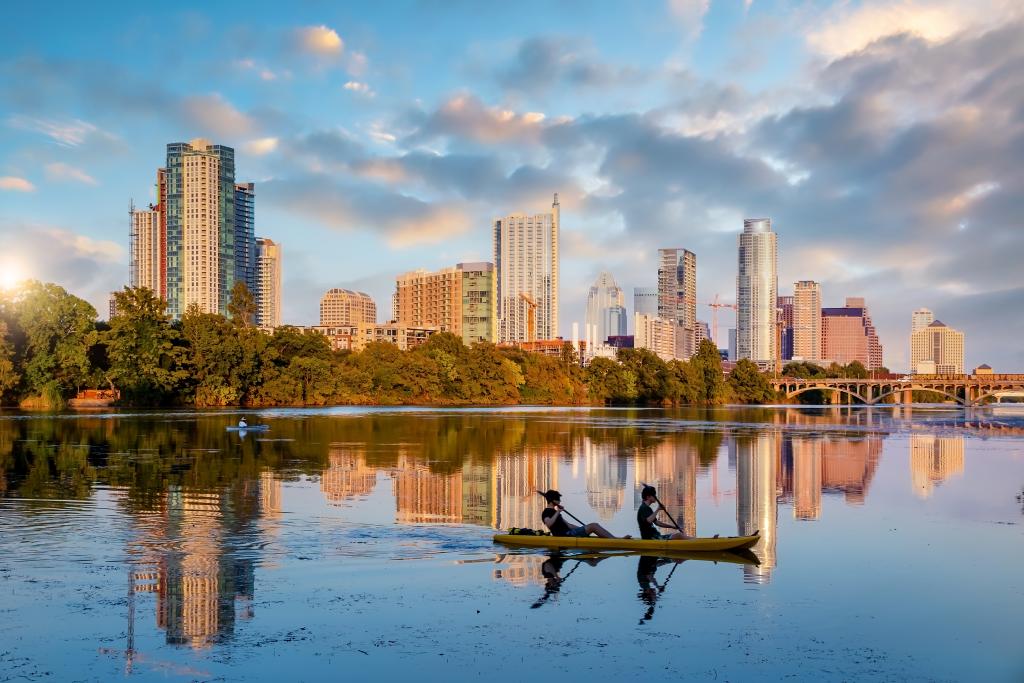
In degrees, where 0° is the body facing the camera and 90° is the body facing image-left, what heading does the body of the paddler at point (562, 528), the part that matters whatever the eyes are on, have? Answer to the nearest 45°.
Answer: approximately 270°
